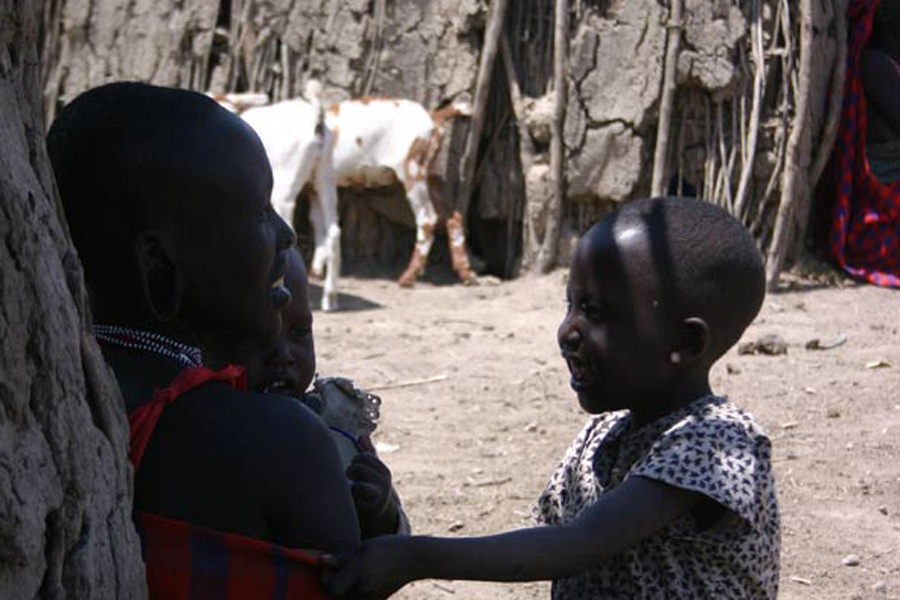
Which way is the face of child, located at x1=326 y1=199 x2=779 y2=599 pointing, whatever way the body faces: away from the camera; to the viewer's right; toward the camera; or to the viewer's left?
to the viewer's left

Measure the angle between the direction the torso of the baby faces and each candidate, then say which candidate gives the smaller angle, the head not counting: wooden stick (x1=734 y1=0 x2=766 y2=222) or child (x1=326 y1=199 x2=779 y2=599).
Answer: the child

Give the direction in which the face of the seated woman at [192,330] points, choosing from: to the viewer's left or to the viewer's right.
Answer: to the viewer's right

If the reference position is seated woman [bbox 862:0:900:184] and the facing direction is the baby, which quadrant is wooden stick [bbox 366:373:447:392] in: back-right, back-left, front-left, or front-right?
front-right
